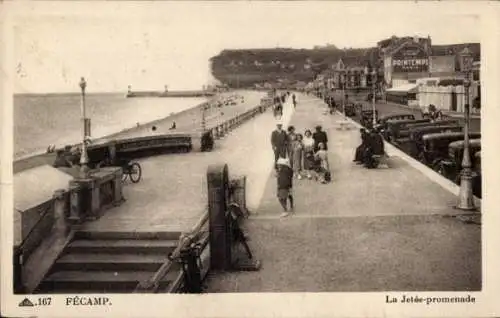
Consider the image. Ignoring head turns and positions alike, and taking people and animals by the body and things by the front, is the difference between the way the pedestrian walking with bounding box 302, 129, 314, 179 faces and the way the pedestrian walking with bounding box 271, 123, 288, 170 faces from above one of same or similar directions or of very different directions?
same or similar directions

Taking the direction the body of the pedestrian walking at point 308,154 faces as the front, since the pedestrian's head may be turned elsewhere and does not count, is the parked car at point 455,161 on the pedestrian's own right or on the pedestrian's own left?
on the pedestrian's own left

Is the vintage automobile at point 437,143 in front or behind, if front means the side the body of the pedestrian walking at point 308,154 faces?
behind

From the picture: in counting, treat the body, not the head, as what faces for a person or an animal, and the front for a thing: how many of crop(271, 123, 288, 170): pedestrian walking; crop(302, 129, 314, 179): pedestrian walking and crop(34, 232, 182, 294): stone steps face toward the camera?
3

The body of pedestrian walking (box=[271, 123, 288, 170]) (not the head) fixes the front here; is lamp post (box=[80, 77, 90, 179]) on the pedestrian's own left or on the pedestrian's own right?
on the pedestrian's own right

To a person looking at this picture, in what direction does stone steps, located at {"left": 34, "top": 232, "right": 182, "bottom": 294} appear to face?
facing the viewer

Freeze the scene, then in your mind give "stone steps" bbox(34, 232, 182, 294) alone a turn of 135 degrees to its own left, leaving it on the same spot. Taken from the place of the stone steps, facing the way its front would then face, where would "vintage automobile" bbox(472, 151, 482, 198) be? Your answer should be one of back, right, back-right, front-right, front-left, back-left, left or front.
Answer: front-right

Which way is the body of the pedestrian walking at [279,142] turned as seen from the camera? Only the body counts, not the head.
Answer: toward the camera
